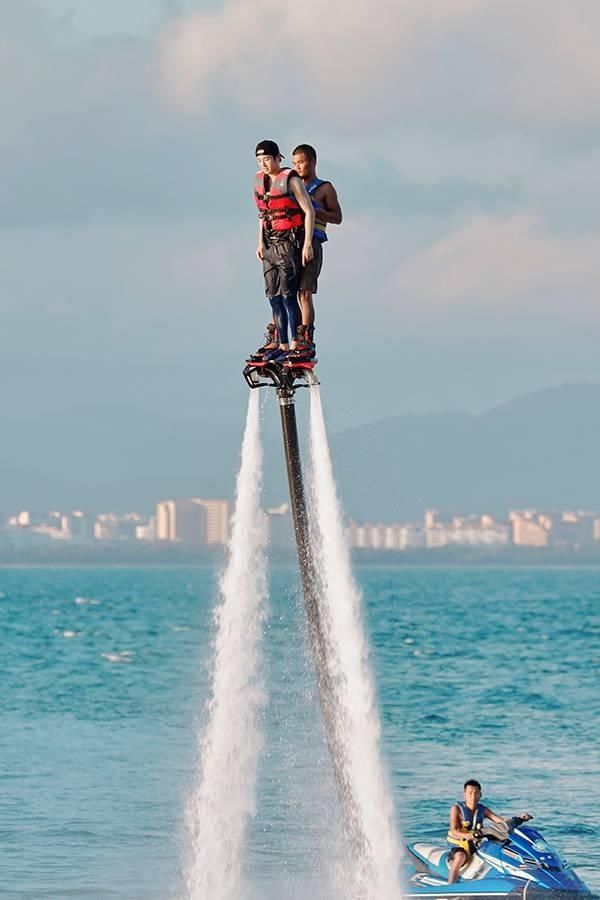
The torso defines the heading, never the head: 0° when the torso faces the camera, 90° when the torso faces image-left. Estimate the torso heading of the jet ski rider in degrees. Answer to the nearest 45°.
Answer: approximately 315°

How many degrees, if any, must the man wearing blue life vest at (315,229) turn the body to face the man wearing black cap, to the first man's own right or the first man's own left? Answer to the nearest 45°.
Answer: approximately 45° to the first man's own right

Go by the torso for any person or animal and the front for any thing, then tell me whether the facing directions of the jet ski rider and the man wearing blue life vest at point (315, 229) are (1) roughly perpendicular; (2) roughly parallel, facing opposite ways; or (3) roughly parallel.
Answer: roughly perpendicular

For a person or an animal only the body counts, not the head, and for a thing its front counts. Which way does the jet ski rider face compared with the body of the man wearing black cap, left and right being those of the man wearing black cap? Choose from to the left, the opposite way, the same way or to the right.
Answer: to the left
